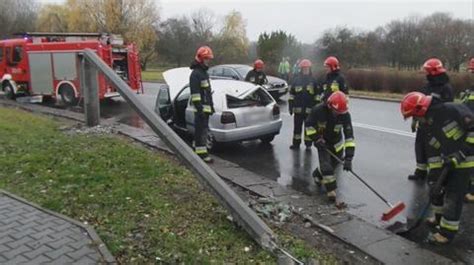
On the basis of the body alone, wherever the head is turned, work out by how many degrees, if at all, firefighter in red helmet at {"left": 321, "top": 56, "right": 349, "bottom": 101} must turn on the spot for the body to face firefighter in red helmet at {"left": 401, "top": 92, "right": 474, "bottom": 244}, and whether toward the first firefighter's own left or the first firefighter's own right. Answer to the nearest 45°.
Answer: approximately 45° to the first firefighter's own left

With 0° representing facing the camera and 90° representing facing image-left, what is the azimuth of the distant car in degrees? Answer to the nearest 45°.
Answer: approximately 315°

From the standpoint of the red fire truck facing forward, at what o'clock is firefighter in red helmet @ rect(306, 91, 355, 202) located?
The firefighter in red helmet is roughly at 7 o'clock from the red fire truck.

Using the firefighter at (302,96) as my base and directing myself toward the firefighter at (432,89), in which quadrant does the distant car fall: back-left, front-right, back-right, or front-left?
back-left

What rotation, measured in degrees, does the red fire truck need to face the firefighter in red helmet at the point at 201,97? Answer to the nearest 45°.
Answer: approximately 135° to its left

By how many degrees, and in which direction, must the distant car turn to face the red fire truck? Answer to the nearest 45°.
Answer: approximately 135° to its right

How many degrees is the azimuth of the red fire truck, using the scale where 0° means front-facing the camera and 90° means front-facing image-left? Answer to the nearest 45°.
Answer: approximately 135°

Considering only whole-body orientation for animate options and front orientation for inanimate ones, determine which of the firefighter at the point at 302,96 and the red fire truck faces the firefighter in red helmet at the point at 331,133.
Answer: the firefighter

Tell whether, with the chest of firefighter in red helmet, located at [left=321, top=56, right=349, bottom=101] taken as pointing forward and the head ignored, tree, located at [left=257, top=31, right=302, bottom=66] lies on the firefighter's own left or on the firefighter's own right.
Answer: on the firefighter's own right

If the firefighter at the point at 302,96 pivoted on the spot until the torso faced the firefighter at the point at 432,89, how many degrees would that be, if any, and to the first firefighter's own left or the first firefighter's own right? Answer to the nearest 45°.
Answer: approximately 45° to the first firefighter's own left

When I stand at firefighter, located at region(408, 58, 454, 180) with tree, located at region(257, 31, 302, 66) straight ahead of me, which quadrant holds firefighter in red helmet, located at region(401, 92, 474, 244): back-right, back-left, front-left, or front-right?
back-left

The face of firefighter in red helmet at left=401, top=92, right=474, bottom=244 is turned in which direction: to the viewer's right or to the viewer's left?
to the viewer's left

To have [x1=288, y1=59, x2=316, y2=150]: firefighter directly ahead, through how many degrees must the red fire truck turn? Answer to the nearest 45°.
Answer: approximately 180°

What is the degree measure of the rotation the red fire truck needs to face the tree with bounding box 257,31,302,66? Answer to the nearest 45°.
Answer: approximately 90° to its right
